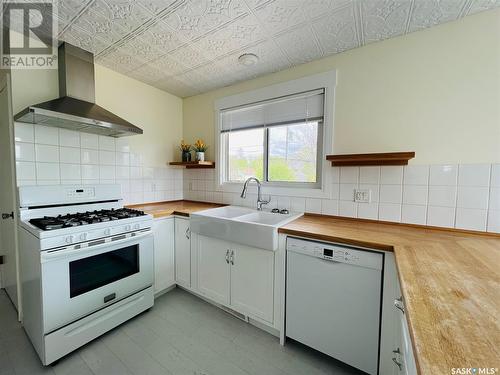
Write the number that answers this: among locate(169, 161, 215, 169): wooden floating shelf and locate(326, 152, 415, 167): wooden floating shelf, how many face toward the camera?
2

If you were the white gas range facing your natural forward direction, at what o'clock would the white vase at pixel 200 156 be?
The white vase is roughly at 10 o'clock from the white gas range.

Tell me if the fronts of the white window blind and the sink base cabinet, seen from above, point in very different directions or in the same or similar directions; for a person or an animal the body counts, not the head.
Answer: same or similar directions

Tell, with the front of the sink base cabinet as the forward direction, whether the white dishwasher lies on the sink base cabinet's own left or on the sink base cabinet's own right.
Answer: on the sink base cabinet's own left

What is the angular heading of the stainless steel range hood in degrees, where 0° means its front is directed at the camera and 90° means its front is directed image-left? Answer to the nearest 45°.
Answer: approximately 315°

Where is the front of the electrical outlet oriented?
toward the camera

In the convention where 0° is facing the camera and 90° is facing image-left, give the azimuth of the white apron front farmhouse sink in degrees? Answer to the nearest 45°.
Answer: approximately 45°

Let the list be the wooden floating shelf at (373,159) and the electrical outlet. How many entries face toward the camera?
2

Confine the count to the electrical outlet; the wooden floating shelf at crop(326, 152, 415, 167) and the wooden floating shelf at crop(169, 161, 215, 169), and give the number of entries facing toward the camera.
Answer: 3

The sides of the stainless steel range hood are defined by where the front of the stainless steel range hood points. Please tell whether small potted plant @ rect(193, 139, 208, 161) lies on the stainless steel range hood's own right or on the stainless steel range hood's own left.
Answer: on the stainless steel range hood's own left

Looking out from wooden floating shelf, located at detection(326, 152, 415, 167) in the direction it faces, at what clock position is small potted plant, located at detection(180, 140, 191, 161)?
The small potted plant is roughly at 3 o'clock from the wooden floating shelf.

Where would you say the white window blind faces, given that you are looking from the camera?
facing the viewer and to the left of the viewer

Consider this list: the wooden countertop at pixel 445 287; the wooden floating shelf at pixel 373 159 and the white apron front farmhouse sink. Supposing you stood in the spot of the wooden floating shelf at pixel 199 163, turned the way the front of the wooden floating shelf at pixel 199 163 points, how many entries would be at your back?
0

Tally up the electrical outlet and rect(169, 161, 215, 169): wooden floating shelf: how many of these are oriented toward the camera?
2

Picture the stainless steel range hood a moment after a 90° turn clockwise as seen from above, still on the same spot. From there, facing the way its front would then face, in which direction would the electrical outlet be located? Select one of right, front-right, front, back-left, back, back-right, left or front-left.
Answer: left

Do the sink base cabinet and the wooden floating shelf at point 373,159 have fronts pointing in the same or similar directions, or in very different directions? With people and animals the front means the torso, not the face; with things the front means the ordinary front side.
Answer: same or similar directions
